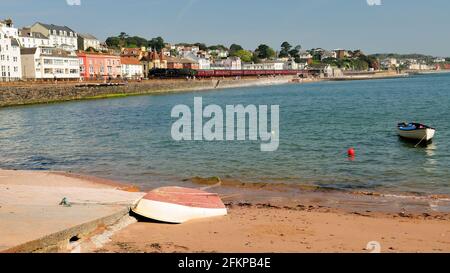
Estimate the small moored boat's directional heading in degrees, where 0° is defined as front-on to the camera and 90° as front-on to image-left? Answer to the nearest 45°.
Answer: approximately 135°
